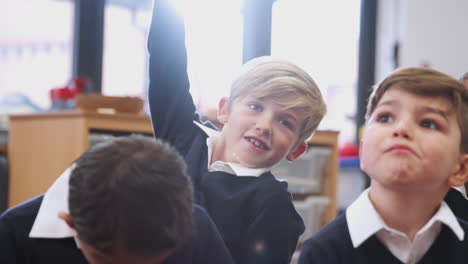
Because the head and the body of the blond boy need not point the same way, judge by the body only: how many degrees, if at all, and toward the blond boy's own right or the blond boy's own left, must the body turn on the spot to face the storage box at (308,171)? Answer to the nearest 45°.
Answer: approximately 180°

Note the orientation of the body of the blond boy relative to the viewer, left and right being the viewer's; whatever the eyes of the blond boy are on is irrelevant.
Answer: facing the viewer

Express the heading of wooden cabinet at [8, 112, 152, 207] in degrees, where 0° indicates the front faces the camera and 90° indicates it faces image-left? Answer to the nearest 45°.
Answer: approximately 315°

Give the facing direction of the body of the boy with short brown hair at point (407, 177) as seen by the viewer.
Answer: toward the camera

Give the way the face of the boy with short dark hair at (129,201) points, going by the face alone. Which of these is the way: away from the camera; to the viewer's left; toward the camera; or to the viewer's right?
away from the camera

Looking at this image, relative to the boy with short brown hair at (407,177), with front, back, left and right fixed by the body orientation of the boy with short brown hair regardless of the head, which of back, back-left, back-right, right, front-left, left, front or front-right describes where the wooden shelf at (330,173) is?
back

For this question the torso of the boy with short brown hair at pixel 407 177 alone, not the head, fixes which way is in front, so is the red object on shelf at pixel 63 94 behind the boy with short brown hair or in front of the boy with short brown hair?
behind

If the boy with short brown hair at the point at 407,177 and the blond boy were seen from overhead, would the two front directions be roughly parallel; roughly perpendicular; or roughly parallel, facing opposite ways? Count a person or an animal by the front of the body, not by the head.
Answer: roughly parallel
